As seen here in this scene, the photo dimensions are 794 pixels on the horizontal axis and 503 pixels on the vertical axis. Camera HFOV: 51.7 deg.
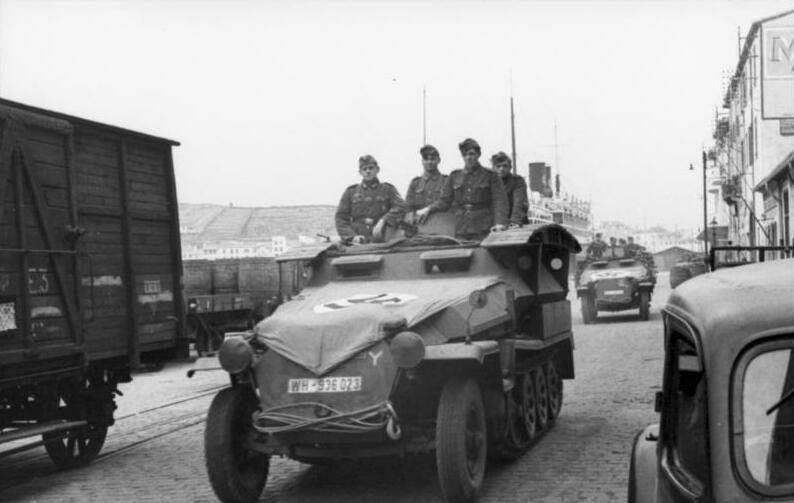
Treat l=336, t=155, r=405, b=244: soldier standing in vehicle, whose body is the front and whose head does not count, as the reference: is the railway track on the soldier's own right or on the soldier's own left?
on the soldier's own right

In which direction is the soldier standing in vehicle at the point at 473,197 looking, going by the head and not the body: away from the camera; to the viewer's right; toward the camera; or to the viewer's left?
toward the camera

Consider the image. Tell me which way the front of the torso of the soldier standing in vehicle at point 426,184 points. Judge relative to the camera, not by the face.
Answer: toward the camera

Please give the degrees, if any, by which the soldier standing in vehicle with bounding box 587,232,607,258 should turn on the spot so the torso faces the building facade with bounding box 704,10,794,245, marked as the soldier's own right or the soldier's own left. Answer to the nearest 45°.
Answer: approximately 135° to the soldier's own left

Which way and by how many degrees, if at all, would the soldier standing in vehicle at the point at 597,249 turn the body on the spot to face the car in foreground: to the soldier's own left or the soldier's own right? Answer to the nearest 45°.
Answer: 0° — they already face it

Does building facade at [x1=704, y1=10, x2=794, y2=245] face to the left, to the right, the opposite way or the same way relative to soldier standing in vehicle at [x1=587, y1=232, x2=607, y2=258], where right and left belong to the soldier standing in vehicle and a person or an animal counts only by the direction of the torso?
to the right

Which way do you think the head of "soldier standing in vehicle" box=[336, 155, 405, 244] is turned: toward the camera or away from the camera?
toward the camera

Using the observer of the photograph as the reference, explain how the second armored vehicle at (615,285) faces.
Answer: facing the viewer

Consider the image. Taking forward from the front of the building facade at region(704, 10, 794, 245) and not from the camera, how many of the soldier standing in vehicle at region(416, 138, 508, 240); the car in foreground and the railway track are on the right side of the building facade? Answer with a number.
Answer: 0

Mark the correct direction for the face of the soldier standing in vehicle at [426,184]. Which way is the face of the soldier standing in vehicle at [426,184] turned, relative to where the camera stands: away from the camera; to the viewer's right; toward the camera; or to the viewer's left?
toward the camera

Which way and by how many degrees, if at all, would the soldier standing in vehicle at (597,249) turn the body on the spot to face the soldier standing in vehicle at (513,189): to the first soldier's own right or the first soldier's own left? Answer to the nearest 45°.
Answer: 0° — they already face them

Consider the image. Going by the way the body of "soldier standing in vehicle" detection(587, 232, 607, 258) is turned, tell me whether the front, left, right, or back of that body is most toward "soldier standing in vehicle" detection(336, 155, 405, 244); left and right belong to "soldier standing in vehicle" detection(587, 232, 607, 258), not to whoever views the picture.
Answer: front

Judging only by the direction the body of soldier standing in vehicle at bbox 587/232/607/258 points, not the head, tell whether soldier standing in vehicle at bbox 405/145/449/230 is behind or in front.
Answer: in front

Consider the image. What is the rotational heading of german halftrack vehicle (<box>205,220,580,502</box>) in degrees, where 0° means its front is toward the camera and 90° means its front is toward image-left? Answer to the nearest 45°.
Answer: approximately 45°

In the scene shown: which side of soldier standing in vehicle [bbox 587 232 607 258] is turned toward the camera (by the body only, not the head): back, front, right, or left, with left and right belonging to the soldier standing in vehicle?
front

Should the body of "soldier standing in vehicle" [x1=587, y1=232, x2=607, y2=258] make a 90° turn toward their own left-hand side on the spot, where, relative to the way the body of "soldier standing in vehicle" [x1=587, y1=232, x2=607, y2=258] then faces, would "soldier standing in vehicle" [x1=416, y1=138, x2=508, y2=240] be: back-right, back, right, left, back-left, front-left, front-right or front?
right

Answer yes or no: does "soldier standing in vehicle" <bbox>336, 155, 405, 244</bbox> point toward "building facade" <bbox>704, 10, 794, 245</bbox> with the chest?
no

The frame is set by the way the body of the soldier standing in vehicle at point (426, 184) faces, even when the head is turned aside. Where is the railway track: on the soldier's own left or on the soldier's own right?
on the soldier's own right
